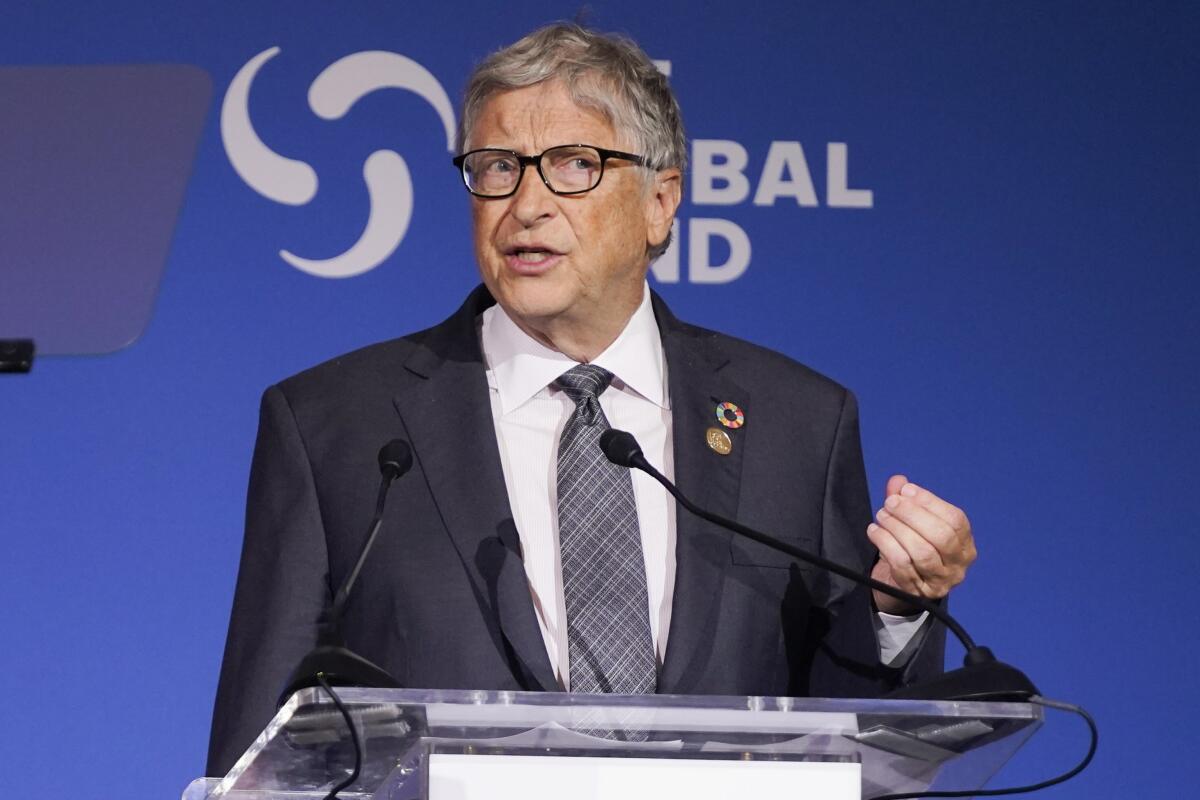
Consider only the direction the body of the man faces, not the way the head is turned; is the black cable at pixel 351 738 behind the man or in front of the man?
in front

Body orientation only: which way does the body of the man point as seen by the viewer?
toward the camera

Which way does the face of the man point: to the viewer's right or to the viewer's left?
to the viewer's left
